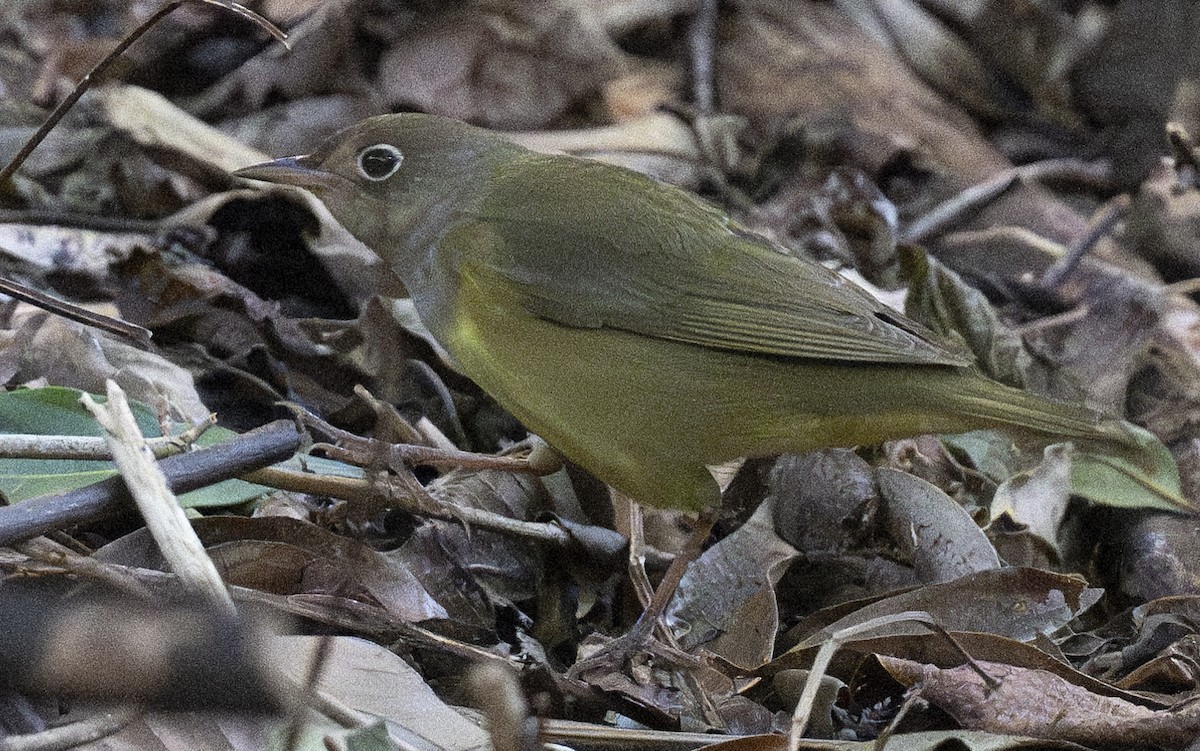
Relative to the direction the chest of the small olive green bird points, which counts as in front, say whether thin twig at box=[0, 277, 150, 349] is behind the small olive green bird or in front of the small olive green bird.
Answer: in front

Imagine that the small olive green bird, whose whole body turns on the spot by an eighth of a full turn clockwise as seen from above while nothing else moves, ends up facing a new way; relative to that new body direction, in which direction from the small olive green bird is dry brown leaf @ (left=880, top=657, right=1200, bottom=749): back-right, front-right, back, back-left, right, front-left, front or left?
back

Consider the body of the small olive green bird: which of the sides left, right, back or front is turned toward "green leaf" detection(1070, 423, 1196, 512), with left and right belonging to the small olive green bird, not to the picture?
back

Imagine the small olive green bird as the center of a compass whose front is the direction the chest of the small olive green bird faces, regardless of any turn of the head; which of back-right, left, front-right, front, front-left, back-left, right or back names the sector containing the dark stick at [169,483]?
front-left

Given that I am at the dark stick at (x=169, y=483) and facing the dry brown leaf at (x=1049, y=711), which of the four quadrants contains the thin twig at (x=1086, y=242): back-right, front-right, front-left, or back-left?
front-left

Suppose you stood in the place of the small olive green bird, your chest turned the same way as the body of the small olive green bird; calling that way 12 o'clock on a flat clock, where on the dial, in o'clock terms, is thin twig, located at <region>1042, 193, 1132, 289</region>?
The thin twig is roughly at 4 o'clock from the small olive green bird.

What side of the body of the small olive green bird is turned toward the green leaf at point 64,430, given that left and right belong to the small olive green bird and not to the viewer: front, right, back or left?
front

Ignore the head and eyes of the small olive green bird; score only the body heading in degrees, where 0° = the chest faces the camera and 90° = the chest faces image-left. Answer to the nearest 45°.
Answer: approximately 90°
